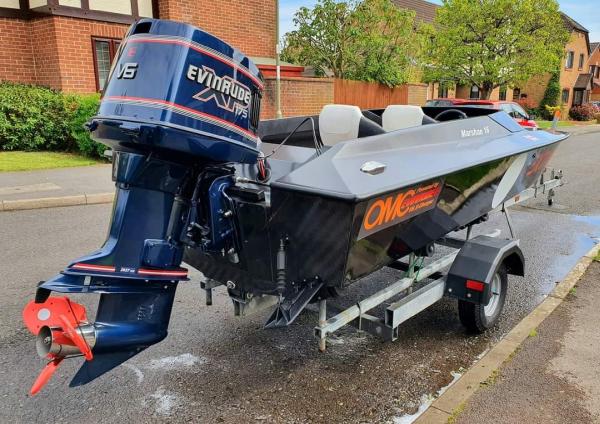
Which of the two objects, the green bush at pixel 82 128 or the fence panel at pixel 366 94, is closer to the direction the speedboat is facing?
the fence panel

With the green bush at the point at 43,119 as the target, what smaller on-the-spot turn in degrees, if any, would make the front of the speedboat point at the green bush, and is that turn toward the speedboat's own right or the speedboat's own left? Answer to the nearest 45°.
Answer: approximately 90° to the speedboat's own left

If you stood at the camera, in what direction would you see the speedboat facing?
facing away from the viewer and to the right of the viewer

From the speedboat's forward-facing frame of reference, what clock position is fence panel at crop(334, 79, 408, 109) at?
The fence panel is roughly at 11 o'clock from the speedboat.

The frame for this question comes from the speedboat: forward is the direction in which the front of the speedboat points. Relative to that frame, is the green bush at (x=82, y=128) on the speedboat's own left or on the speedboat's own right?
on the speedboat's own left

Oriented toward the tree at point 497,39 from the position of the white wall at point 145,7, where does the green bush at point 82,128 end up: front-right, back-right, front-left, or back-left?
back-right

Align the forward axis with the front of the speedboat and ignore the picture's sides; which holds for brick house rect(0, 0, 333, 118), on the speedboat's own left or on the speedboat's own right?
on the speedboat's own left

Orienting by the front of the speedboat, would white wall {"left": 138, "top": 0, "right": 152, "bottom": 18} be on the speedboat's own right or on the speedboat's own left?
on the speedboat's own left
